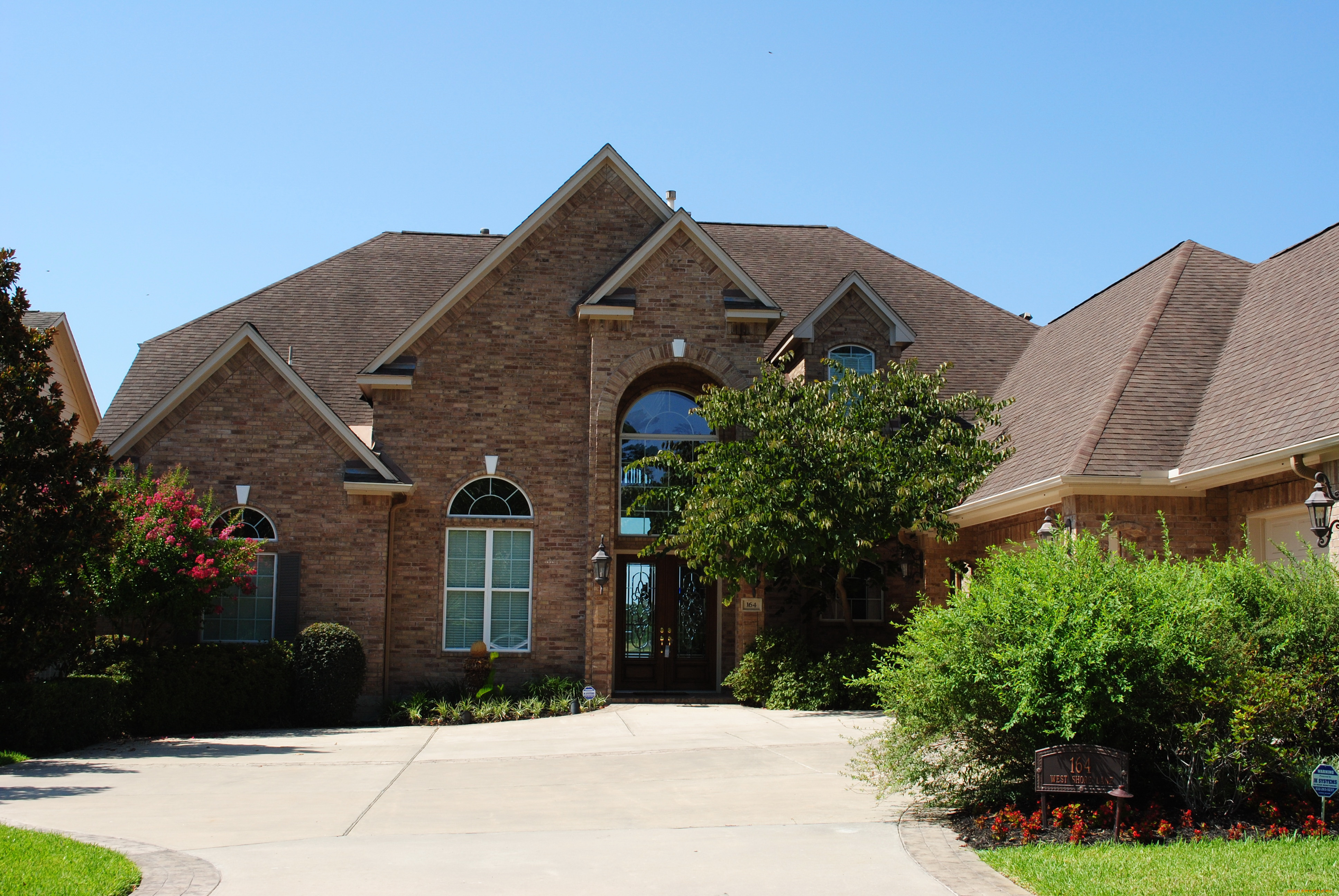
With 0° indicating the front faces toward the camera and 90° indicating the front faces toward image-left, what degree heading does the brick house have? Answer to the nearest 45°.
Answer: approximately 0°

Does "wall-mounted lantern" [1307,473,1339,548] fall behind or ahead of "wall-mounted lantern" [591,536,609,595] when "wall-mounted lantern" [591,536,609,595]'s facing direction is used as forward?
ahead

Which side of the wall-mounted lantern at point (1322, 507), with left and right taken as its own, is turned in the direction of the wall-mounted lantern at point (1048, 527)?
right

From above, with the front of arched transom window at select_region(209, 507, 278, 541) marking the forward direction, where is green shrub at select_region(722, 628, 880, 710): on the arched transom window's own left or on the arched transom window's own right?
on the arched transom window's own left

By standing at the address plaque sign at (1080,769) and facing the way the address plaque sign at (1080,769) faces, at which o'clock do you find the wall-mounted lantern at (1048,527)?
The wall-mounted lantern is roughly at 6 o'clock from the address plaque sign.

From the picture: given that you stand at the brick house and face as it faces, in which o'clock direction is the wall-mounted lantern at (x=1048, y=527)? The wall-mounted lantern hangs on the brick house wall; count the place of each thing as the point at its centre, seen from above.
The wall-mounted lantern is roughly at 10 o'clock from the brick house.

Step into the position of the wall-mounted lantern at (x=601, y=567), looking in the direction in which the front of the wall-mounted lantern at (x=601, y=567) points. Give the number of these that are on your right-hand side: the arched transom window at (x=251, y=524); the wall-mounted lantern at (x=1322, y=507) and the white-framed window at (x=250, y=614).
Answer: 2

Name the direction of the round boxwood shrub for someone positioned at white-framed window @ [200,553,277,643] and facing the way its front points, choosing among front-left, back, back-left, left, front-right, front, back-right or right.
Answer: front-left

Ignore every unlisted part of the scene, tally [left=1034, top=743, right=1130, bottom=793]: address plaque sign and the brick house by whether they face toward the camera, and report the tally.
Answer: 2

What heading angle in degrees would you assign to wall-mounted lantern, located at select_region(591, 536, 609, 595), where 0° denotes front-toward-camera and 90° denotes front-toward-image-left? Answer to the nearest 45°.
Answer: approximately 0°

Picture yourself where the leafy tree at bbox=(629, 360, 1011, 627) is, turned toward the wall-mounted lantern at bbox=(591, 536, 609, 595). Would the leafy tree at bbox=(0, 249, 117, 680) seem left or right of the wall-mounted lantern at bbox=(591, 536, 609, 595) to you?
left

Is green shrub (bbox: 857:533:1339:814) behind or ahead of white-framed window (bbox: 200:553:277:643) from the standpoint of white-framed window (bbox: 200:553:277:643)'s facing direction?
ahead

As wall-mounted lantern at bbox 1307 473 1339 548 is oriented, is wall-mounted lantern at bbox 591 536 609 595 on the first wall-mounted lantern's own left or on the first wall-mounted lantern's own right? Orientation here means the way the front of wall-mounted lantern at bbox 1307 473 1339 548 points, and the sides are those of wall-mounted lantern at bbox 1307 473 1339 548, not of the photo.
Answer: on the first wall-mounted lantern's own right

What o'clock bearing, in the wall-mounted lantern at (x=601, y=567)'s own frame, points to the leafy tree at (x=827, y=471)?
The leafy tree is roughly at 10 o'clock from the wall-mounted lantern.
